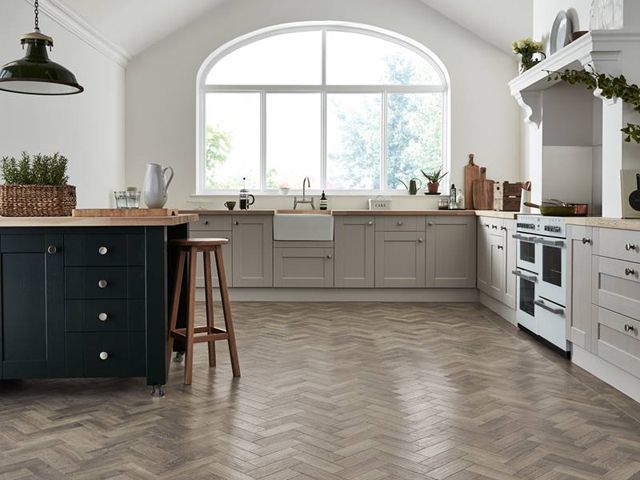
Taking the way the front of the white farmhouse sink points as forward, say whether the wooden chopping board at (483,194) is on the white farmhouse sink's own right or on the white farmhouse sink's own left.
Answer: on the white farmhouse sink's own left

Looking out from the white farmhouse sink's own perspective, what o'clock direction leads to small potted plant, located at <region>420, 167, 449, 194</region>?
The small potted plant is roughly at 8 o'clock from the white farmhouse sink.

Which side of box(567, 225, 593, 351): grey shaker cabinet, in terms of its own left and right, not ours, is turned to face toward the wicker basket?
front

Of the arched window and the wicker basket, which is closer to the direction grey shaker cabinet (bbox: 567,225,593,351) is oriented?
the wicker basket

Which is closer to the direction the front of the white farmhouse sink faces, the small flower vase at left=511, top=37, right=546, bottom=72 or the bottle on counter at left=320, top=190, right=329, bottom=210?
the small flower vase

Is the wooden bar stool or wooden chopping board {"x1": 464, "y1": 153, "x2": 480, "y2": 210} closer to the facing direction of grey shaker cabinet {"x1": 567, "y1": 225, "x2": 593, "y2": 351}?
the wooden bar stool

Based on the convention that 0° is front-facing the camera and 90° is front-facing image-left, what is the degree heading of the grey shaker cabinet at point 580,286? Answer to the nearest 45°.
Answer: approximately 45°

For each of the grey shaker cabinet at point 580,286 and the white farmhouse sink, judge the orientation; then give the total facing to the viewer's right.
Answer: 0

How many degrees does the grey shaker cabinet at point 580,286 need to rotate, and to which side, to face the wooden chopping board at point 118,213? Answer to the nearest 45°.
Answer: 0° — it already faces it

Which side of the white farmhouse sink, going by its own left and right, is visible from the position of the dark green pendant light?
front

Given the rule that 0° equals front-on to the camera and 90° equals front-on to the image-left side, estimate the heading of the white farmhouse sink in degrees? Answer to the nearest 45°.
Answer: approximately 0°

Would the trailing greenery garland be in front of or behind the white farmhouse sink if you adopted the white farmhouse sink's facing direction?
in front

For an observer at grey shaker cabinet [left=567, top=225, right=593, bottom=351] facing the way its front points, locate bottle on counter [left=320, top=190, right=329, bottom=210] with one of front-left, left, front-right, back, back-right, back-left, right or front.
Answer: right
